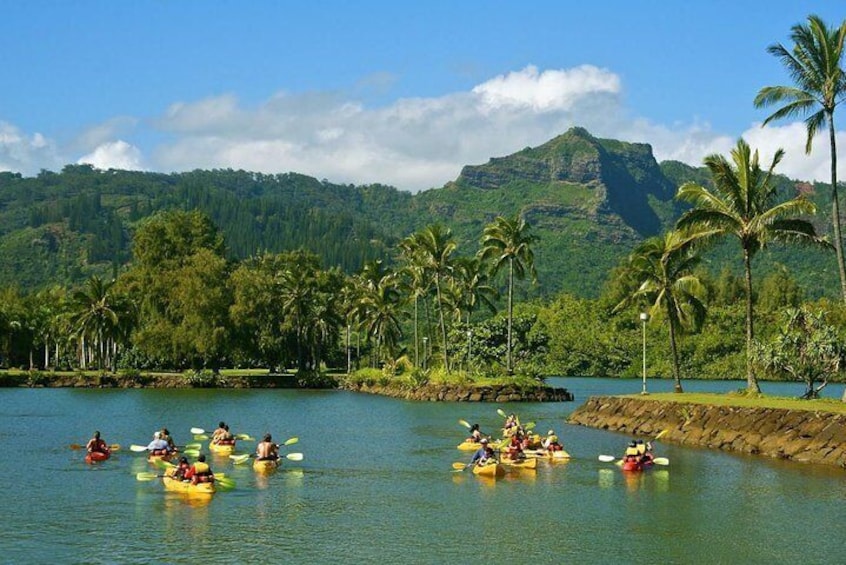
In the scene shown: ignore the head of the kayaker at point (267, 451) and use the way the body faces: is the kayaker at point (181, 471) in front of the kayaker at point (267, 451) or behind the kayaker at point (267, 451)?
behind

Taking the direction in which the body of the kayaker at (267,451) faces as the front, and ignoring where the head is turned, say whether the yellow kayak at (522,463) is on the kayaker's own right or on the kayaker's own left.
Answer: on the kayaker's own right

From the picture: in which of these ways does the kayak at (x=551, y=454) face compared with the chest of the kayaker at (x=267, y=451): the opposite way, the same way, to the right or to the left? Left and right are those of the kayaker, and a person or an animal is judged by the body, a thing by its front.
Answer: to the left

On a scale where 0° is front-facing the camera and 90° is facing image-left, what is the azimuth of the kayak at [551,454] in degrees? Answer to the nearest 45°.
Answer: approximately 90°

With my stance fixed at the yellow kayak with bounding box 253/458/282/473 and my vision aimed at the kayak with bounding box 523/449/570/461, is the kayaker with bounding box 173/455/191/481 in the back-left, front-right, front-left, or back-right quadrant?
back-right

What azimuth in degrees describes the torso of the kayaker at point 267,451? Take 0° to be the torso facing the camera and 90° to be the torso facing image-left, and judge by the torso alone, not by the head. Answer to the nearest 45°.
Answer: approximately 180°

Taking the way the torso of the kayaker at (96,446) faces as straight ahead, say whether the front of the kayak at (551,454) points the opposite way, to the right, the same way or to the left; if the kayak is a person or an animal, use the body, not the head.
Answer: to the left

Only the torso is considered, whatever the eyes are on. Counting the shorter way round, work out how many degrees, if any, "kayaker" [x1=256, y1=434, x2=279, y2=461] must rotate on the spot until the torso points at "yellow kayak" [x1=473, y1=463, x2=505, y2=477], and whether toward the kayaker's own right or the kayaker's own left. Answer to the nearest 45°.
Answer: approximately 135° to the kayaker's own right

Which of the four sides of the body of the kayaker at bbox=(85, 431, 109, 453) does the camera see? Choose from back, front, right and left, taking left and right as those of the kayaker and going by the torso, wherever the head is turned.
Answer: back

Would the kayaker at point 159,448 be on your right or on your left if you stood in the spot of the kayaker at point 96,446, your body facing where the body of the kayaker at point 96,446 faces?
on your right
